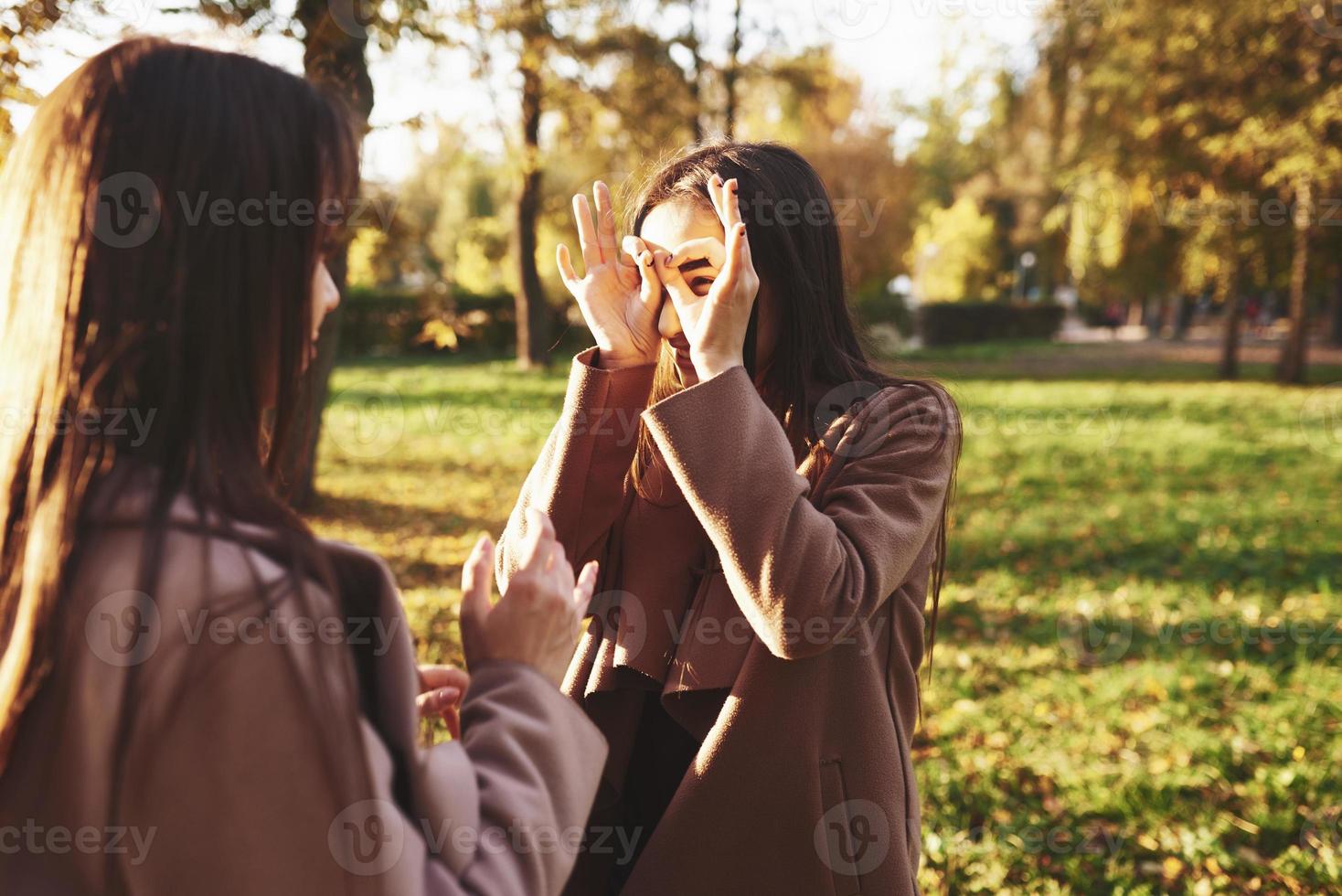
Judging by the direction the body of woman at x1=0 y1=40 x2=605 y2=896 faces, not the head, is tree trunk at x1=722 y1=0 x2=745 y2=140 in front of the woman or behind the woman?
in front

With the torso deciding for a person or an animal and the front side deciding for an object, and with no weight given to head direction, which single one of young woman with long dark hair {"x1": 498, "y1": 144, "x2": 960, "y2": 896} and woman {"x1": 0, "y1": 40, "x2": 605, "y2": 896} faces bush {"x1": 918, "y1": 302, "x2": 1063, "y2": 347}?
the woman

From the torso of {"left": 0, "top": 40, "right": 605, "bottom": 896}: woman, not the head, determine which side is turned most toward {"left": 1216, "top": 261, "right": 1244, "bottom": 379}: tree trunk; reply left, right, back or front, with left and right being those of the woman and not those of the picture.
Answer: front

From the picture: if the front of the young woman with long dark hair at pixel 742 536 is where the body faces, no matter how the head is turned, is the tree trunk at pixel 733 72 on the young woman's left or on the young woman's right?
on the young woman's right

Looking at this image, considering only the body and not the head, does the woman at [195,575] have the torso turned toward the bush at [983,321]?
yes

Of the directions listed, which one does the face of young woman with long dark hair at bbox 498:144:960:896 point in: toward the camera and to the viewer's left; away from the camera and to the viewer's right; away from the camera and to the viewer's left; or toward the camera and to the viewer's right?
toward the camera and to the viewer's left

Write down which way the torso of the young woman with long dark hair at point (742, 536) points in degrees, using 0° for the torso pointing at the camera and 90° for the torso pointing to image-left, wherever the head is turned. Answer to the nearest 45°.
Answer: approximately 45°

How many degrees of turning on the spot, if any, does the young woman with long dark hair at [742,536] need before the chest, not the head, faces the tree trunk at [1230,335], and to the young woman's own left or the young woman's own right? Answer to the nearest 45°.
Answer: approximately 180°

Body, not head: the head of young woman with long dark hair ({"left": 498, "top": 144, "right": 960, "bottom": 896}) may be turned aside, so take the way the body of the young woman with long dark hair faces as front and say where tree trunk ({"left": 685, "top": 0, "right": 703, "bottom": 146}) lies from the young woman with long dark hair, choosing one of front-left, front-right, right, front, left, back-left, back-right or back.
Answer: back-right

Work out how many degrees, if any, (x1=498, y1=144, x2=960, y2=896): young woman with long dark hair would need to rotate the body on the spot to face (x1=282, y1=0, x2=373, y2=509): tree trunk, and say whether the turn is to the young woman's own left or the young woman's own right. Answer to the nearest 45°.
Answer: approximately 90° to the young woman's own right

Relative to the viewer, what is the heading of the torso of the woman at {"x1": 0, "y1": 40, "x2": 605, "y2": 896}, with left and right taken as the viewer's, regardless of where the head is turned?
facing away from the viewer and to the right of the viewer

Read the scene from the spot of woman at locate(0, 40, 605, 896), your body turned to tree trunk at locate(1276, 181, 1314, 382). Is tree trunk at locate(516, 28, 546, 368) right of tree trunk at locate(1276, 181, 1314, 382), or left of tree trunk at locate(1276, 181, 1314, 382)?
left

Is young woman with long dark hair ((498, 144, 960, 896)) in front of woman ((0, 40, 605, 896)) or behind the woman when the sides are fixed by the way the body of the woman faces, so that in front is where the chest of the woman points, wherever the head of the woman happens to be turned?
in front

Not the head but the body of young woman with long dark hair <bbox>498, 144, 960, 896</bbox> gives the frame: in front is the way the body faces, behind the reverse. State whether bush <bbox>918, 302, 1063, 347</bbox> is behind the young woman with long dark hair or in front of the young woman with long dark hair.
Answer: behind
